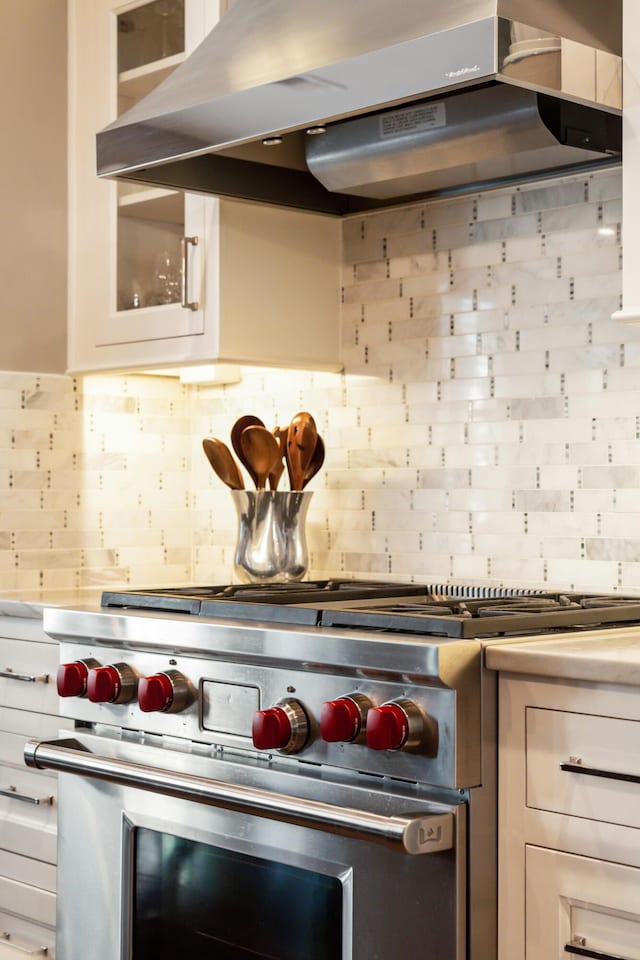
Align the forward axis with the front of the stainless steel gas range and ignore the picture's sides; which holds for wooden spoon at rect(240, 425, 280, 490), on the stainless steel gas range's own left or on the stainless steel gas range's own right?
on the stainless steel gas range's own right

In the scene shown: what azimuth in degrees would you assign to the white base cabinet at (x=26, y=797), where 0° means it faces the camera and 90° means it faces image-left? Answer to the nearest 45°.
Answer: approximately 45°

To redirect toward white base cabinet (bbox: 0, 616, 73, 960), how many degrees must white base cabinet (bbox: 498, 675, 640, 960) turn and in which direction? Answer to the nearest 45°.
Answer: approximately 90° to its right

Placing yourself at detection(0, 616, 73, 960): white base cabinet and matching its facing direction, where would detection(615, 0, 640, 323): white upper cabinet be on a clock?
The white upper cabinet is roughly at 9 o'clock from the white base cabinet.

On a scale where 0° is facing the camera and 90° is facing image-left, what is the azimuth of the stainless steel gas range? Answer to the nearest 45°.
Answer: approximately 45°
